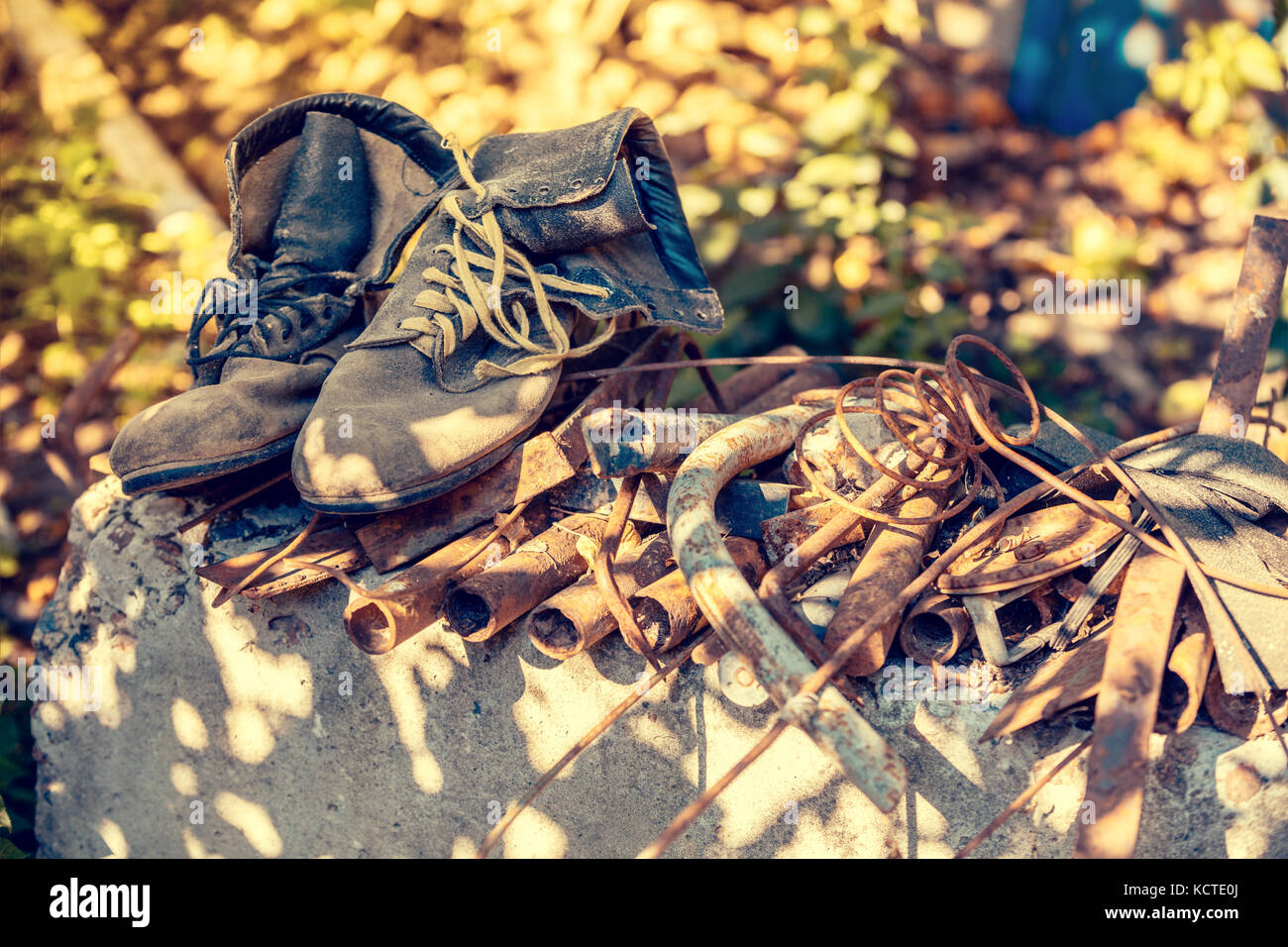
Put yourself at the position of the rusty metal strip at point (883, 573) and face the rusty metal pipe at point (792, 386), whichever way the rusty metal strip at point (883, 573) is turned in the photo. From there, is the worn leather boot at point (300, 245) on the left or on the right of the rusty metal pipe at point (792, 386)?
left

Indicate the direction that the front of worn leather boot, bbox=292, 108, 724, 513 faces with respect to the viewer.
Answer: facing the viewer and to the left of the viewer

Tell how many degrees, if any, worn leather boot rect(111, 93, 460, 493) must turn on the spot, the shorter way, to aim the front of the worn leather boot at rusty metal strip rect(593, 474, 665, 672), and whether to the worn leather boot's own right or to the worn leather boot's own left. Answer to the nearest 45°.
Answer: approximately 45° to the worn leather boot's own left

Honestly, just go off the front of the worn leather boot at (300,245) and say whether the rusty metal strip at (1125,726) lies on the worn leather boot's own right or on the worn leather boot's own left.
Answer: on the worn leather boot's own left

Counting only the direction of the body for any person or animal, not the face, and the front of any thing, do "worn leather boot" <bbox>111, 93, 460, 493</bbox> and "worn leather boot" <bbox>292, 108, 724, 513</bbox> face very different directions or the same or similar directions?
same or similar directions

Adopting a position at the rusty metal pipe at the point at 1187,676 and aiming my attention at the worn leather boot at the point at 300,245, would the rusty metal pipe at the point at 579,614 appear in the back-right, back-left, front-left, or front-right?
front-left

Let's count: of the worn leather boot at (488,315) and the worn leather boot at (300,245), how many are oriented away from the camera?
0

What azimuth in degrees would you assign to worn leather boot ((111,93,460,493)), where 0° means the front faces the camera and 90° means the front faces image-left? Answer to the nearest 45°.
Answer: approximately 45°
